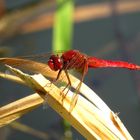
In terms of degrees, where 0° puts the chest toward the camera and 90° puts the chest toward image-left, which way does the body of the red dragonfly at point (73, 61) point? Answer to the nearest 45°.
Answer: approximately 90°
